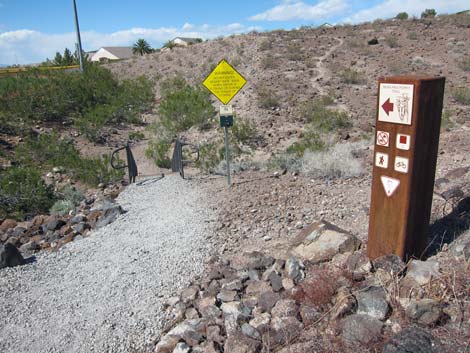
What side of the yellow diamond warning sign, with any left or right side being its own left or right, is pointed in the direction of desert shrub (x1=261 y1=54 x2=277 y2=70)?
back

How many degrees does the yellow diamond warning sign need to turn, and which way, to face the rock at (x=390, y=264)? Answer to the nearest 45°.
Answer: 0° — it already faces it

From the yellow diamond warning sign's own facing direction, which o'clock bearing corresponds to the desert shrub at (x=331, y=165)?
The desert shrub is roughly at 9 o'clock from the yellow diamond warning sign.

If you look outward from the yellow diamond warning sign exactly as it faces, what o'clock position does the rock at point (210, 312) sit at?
The rock is roughly at 12 o'clock from the yellow diamond warning sign.

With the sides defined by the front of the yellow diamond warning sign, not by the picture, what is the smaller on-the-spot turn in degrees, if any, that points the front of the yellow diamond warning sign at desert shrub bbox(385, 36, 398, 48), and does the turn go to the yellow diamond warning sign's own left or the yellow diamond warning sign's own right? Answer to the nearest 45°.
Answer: approximately 135° to the yellow diamond warning sign's own left

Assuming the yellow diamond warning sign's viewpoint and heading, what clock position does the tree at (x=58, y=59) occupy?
The tree is roughly at 5 o'clock from the yellow diamond warning sign.

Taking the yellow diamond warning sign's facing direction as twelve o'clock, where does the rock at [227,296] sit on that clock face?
The rock is roughly at 12 o'clock from the yellow diamond warning sign.

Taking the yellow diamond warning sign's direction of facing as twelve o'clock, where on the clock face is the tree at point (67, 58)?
The tree is roughly at 5 o'clock from the yellow diamond warning sign.

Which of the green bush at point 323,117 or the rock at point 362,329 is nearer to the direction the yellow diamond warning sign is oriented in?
the rock

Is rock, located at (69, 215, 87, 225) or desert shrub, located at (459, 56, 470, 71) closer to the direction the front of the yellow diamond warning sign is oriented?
the rock

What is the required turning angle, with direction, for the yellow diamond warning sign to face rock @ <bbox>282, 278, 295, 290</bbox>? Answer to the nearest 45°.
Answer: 0° — it already faces it

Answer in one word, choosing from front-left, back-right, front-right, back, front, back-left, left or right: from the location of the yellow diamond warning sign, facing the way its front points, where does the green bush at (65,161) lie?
back-right

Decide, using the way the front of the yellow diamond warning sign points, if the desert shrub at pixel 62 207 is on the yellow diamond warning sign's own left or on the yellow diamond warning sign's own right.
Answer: on the yellow diamond warning sign's own right

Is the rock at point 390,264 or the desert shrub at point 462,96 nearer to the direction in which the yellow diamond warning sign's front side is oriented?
the rock
